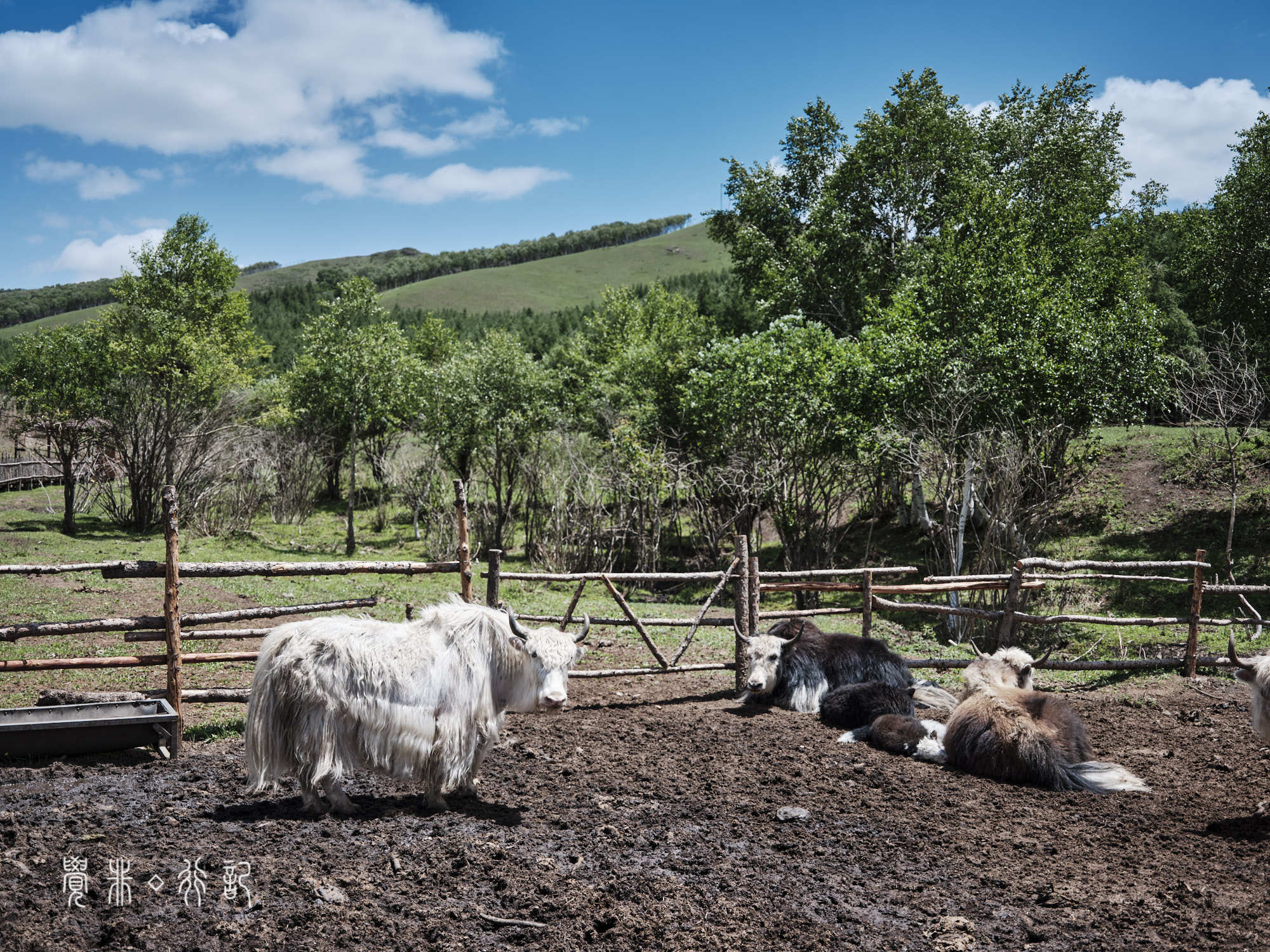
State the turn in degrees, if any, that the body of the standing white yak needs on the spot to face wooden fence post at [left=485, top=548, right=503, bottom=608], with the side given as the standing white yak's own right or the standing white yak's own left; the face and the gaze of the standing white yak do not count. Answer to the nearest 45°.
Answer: approximately 90° to the standing white yak's own left

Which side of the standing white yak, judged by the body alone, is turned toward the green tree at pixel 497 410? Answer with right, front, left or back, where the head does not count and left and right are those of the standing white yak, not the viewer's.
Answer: left

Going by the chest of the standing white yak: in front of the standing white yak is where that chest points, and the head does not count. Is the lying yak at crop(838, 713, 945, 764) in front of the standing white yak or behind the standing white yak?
in front

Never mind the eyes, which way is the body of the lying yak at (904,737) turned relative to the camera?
to the viewer's right

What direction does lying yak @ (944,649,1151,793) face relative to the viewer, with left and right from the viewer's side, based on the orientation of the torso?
facing away from the viewer and to the left of the viewer

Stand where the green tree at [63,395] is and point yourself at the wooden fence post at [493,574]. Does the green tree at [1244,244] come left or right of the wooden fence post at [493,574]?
left

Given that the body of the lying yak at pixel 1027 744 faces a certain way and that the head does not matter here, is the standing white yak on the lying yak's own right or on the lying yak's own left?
on the lying yak's own left

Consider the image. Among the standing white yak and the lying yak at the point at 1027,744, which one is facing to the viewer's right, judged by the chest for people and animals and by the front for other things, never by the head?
the standing white yak

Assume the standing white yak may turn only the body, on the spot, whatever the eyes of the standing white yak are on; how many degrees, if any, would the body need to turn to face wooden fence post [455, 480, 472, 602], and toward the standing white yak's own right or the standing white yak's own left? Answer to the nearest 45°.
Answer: approximately 90° to the standing white yak's own left

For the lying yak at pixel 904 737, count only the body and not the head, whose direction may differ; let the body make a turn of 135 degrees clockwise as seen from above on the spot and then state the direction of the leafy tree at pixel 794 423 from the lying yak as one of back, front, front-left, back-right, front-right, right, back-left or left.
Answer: back-right

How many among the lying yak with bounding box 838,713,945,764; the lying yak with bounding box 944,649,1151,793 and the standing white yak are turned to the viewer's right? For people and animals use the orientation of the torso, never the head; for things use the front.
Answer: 2

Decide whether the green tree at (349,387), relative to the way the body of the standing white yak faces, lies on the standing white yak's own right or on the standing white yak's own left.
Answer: on the standing white yak's own left

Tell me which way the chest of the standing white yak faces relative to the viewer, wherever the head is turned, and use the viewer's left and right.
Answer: facing to the right of the viewer
